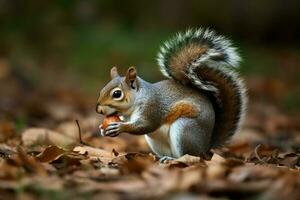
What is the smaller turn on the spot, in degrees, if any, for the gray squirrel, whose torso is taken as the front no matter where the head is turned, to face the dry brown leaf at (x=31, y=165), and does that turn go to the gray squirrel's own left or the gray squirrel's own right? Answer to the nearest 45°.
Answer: approximately 45° to the gray squirrel's own left

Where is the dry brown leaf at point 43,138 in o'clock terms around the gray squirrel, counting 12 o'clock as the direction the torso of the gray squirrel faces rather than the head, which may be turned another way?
The dry brown leaf is roughly at 1 o'clock from the gray squirrel.

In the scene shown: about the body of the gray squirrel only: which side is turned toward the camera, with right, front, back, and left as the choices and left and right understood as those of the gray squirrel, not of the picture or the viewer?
left
